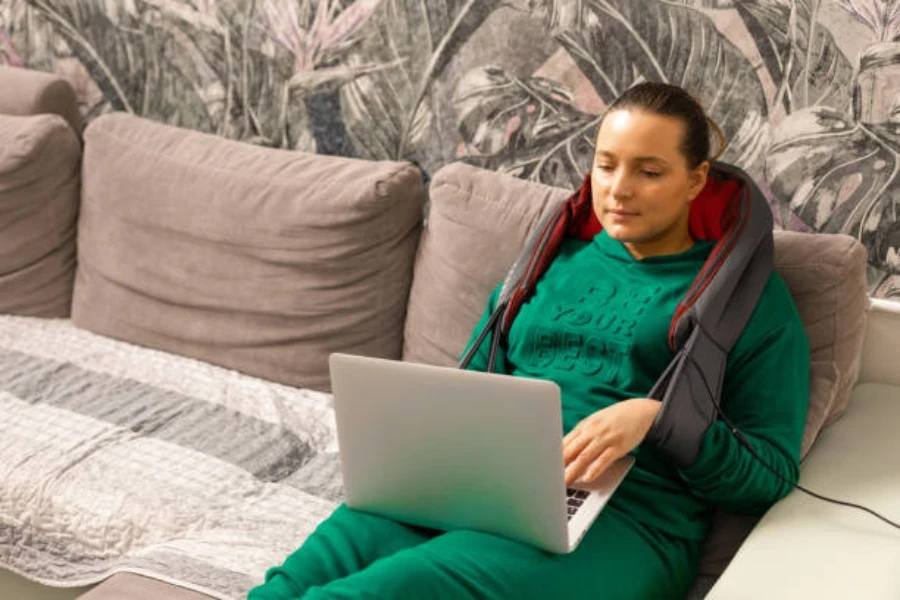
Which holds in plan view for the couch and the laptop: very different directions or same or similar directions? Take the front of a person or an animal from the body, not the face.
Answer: very different directions

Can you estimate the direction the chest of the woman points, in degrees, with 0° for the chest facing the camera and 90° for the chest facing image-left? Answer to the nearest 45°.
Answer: approximately 45°

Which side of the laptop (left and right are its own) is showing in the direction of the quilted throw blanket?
left

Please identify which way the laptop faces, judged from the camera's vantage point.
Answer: facing away from the viewer and to the right of the viewer

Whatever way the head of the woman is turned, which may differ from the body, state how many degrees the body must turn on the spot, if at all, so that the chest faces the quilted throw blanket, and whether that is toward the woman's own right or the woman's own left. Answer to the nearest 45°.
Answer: approximately 45° to the woman's own right
